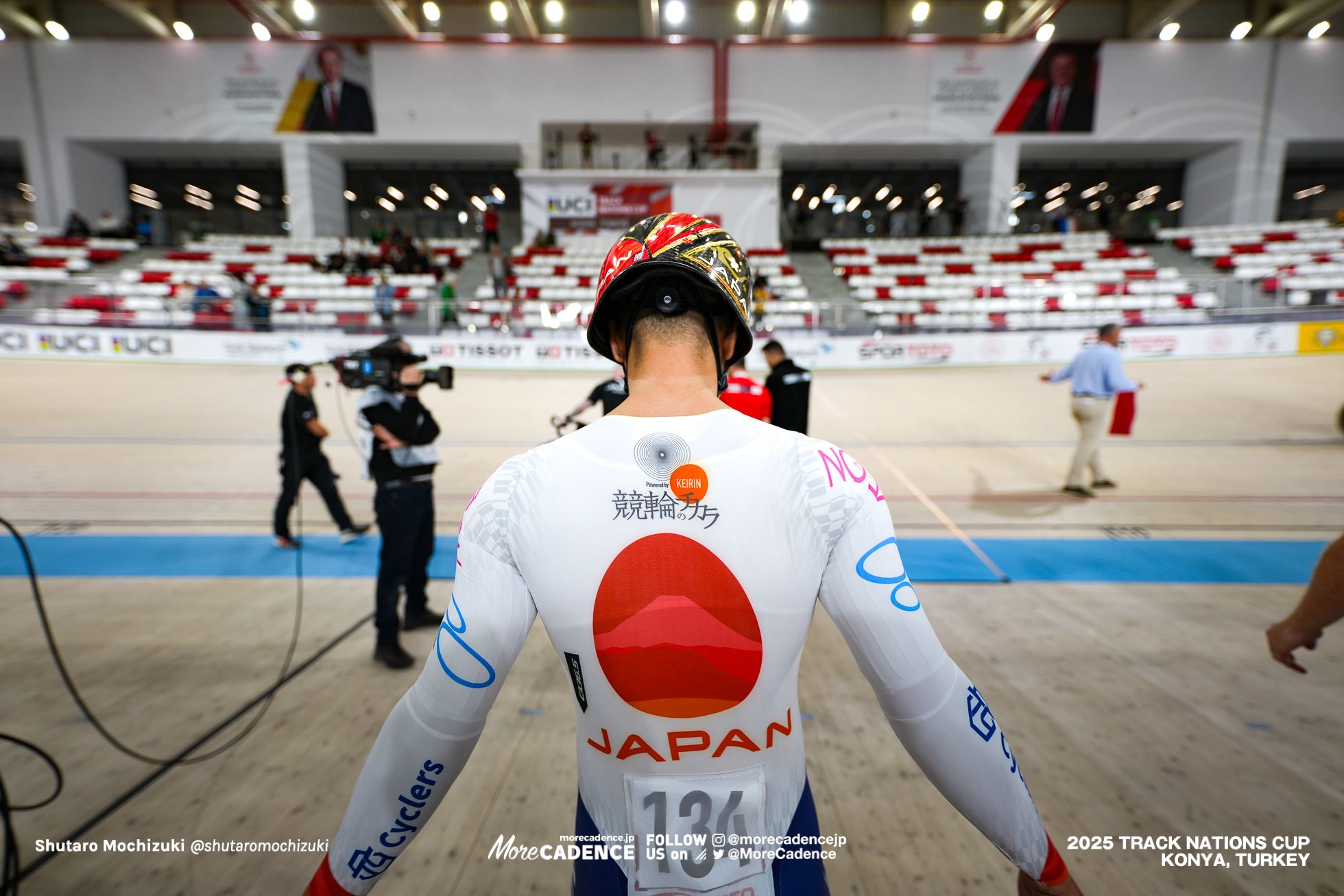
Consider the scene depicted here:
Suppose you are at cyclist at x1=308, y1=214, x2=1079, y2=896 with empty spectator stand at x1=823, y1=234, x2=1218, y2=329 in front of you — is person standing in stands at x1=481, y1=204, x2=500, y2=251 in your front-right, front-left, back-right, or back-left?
front-left

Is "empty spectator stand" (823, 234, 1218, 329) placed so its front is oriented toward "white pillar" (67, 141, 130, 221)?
no

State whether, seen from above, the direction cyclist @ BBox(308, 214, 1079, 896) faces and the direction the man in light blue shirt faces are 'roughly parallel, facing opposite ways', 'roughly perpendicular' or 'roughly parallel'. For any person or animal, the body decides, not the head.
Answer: roughly perpendicular

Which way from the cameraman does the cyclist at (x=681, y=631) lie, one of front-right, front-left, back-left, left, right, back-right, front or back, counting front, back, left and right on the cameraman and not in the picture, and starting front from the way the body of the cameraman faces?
front-right

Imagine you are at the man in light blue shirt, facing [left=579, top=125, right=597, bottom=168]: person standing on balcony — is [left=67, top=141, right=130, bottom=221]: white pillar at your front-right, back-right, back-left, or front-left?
front-left

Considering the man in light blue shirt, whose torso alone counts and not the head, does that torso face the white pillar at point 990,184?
no

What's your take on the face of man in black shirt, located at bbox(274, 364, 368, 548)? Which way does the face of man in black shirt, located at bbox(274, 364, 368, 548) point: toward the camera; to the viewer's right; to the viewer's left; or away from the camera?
to the viewer's right

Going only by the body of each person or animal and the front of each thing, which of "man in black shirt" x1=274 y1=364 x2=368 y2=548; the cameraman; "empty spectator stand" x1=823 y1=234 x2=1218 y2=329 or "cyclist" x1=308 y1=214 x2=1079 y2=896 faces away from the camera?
the cyclist

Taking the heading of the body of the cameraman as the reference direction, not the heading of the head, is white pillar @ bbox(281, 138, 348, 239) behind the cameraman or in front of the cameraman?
behind

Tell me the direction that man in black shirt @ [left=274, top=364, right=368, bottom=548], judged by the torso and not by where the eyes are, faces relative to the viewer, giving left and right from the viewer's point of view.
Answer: facing to the right of the viewer

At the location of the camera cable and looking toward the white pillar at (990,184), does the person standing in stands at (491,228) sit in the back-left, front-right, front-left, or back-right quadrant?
front-left

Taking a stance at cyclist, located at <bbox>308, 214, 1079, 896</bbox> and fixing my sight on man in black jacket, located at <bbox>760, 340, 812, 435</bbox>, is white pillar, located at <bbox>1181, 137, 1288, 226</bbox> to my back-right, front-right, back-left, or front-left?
front-right

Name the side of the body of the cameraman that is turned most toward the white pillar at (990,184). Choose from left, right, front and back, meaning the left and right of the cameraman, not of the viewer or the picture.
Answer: left

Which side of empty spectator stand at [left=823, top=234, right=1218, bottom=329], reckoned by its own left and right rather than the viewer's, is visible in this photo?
front

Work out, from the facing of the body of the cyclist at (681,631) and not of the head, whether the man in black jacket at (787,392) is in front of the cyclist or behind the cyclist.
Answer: in front

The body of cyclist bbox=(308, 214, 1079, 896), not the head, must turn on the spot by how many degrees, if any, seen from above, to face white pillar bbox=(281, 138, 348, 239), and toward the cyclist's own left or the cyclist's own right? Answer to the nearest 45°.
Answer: approximately 45° to the cyclist's own left
